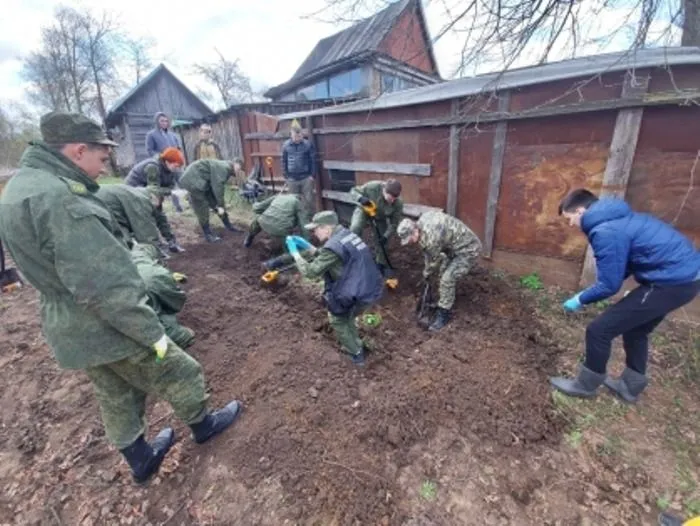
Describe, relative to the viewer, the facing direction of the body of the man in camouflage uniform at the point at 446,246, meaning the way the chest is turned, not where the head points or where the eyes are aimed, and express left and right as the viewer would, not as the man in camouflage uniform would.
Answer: facing to the left of the viewer

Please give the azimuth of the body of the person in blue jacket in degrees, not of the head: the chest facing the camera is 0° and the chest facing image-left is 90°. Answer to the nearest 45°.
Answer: approximately 90°

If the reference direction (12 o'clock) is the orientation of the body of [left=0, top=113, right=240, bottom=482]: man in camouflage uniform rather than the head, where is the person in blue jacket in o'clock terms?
The person in blue jacket is roughly at 1 o'clock from the man in camouflage uniform.

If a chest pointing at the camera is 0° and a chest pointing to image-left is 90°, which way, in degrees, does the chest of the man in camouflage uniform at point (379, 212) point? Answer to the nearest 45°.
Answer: approximately 315°

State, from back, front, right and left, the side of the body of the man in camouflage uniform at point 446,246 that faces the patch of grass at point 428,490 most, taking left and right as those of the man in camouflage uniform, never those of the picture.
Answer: left

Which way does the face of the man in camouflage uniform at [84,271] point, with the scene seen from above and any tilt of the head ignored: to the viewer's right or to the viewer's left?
to the viewer's right
